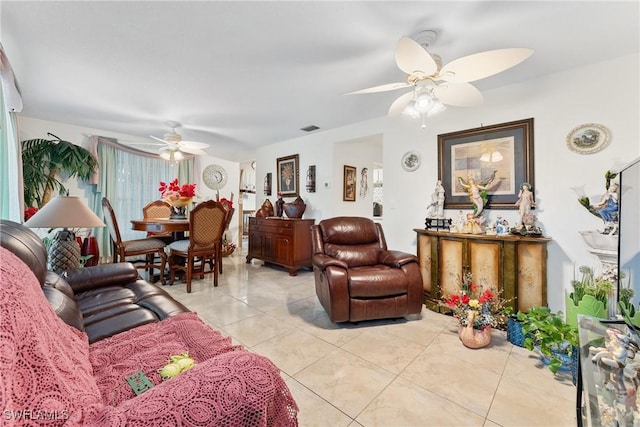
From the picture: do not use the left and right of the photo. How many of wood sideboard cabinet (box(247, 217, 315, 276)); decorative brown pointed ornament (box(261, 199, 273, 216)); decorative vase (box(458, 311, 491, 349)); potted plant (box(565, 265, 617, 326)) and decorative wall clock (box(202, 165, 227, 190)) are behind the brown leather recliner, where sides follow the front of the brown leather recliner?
3

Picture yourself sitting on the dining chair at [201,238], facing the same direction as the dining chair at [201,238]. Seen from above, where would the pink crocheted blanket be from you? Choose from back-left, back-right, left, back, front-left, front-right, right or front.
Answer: back-left

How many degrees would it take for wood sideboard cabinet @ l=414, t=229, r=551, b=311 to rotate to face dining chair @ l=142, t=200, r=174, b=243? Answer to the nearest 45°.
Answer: approximately 90° to its right

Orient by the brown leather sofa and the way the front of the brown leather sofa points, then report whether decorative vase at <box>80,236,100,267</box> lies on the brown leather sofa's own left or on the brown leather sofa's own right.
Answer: on the brown leather sofa's own left

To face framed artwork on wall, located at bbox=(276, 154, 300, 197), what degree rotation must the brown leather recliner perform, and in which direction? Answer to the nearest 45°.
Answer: approximately 180°

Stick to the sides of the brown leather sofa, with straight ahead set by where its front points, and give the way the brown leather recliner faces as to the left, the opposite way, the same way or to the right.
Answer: to the right

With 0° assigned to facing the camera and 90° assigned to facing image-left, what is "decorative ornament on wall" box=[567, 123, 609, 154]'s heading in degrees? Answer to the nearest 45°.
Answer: approximately 0°

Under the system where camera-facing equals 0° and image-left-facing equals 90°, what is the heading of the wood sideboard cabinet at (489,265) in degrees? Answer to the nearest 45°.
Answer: approximately 0°
